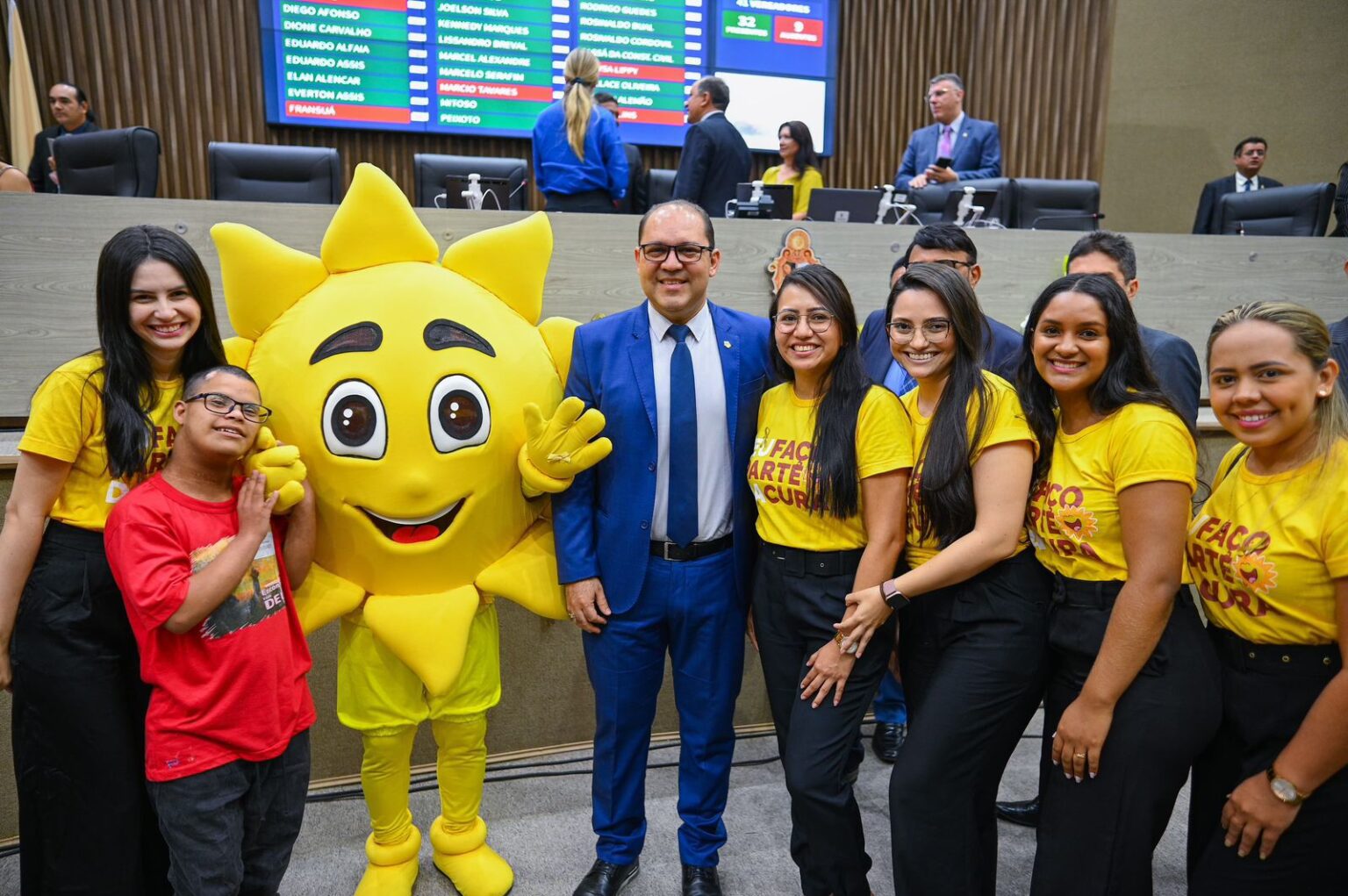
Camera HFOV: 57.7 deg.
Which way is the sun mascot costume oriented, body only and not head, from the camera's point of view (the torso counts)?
toward the camera

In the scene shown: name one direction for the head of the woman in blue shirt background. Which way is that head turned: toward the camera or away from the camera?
away from the camera

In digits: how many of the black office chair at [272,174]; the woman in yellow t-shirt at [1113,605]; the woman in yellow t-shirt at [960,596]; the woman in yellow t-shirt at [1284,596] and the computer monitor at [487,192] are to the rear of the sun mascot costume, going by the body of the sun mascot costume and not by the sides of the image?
2

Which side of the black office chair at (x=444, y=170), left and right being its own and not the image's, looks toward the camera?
front

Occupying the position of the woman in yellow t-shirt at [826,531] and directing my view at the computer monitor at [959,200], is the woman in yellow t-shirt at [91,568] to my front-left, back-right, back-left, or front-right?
back-left

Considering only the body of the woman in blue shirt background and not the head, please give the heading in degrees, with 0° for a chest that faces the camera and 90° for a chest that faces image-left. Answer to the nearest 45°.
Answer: approximately 180°

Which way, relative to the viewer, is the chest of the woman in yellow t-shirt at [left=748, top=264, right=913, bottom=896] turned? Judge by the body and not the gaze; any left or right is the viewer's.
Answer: facing the viewer and to the left of the viewer

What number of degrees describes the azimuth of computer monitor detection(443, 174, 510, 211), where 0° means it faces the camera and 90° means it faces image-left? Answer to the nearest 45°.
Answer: approximately 180°

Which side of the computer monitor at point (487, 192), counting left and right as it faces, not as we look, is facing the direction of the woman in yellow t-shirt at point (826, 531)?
back

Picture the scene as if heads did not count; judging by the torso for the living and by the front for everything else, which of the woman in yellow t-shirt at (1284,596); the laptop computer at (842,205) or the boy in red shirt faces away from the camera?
the laptop computer

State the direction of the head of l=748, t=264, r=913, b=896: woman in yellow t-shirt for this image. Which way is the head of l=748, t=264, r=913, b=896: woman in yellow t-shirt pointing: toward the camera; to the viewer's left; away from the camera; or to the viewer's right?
toward the camera

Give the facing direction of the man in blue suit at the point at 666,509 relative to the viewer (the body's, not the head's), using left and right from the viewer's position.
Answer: facing the viewer

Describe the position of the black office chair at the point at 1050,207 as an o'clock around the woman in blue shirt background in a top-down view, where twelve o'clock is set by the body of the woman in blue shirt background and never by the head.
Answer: The black office chair is roughly at 3 o'clock from the woman in blue shirt background.
